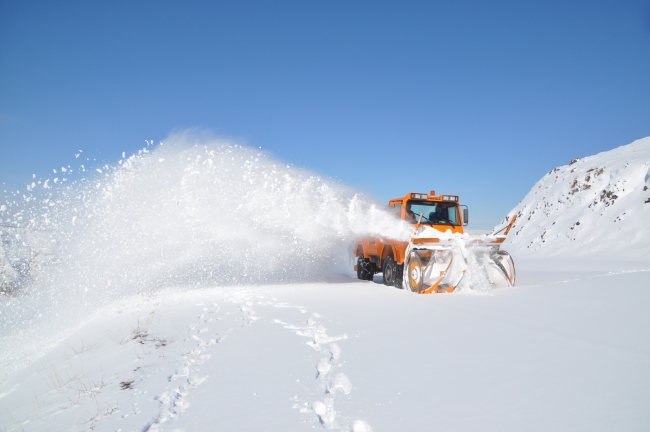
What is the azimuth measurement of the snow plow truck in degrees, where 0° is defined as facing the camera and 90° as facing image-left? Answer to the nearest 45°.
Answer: approximately 315°
